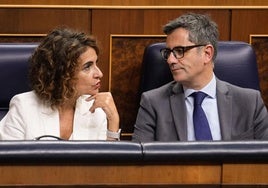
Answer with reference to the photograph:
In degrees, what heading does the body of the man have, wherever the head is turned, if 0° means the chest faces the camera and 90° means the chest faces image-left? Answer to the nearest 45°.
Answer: approximately 0°
